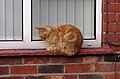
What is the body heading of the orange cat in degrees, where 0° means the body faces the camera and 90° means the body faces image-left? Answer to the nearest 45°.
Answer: approximately 90°
